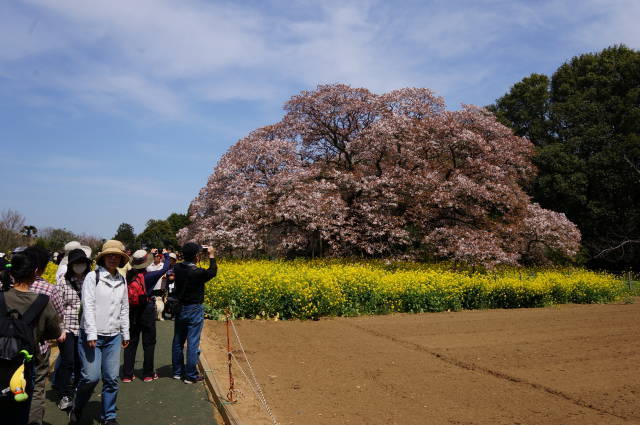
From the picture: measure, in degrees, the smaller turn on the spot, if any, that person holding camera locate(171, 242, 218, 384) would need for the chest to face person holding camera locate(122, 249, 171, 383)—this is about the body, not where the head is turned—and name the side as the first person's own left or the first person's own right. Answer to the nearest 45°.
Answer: approximately 135° to the first person's own left

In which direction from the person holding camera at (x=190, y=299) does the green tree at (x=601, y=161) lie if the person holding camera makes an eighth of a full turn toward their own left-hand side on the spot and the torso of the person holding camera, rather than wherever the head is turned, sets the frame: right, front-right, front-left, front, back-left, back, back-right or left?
front-right

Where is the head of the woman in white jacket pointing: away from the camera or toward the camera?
toward the camera

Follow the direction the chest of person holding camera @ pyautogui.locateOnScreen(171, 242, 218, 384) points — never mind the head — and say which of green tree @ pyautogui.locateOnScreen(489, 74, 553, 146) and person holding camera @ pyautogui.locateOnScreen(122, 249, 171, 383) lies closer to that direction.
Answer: the green tree

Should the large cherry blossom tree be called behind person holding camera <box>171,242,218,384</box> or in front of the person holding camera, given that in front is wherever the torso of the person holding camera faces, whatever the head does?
in front

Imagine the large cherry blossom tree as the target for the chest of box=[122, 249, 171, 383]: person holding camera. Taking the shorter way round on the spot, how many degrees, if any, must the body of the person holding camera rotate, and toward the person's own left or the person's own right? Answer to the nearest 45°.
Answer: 0° — they already face it

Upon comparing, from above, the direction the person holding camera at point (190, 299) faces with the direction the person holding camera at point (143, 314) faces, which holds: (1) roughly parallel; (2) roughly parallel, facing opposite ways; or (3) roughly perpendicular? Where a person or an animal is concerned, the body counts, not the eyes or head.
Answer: roughly parallel

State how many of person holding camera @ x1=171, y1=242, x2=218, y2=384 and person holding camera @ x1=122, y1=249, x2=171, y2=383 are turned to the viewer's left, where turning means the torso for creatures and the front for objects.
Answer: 0

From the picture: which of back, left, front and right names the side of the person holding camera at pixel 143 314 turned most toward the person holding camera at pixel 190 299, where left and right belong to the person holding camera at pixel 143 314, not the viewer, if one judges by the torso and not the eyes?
right

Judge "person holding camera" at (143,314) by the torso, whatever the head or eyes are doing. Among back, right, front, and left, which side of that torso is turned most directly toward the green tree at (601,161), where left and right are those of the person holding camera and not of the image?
front

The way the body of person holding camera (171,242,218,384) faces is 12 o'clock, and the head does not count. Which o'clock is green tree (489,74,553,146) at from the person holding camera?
The green tree is roughly at 12 o'clock from the person holding camera.

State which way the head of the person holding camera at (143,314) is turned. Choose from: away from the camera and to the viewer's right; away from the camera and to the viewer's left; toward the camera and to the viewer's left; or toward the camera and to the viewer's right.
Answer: away from the camera and to the viewer's right

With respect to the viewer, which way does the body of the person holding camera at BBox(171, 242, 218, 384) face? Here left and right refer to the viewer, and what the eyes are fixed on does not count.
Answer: facing away from the viewer and to the right of the viewer

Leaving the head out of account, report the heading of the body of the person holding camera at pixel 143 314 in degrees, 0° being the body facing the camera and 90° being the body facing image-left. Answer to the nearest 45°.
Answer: approximately 225°
